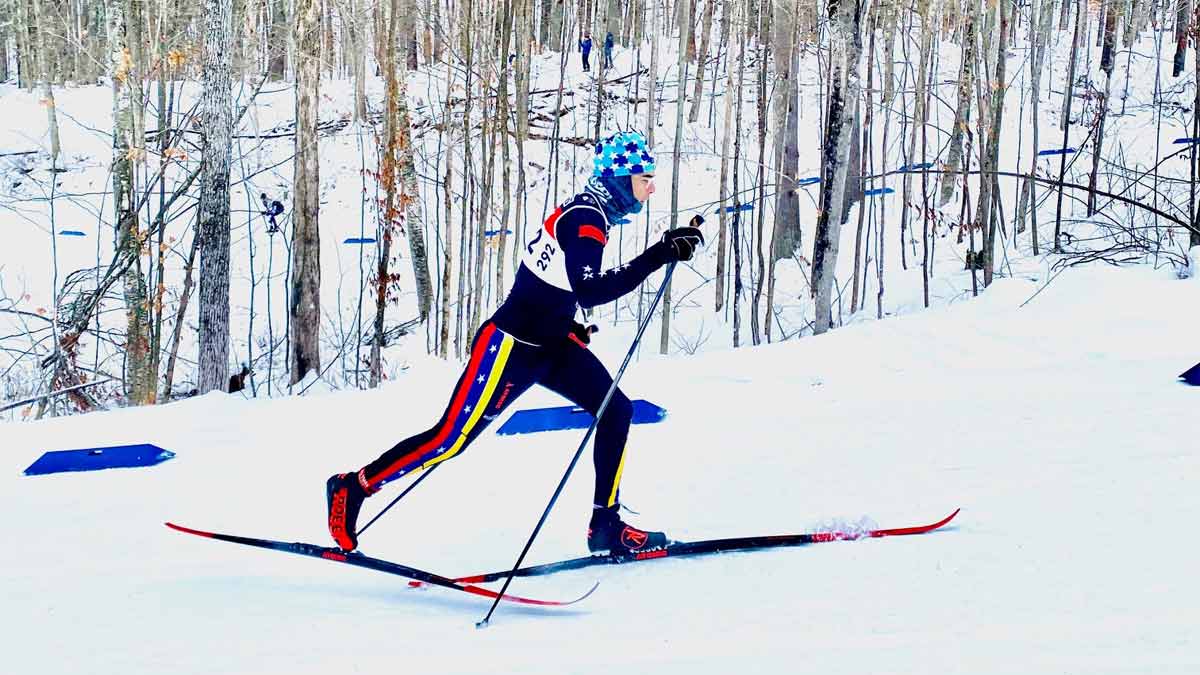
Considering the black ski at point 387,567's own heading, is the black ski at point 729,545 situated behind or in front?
in front

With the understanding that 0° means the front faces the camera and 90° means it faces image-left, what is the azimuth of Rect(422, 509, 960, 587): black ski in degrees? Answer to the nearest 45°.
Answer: approximately 270°

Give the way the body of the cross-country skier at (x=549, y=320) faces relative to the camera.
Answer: to the viewer's right

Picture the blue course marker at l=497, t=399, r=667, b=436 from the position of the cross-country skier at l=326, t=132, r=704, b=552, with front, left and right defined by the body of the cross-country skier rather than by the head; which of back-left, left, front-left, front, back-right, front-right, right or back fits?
left

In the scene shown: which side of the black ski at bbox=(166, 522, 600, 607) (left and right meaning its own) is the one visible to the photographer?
right

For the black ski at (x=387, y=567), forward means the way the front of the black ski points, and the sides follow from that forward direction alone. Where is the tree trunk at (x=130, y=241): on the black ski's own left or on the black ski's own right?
on the black ski's own left

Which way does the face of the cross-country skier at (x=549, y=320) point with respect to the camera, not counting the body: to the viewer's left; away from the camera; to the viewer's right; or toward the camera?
to the viewer's right

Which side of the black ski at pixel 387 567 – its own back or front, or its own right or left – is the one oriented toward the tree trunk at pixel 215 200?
left
